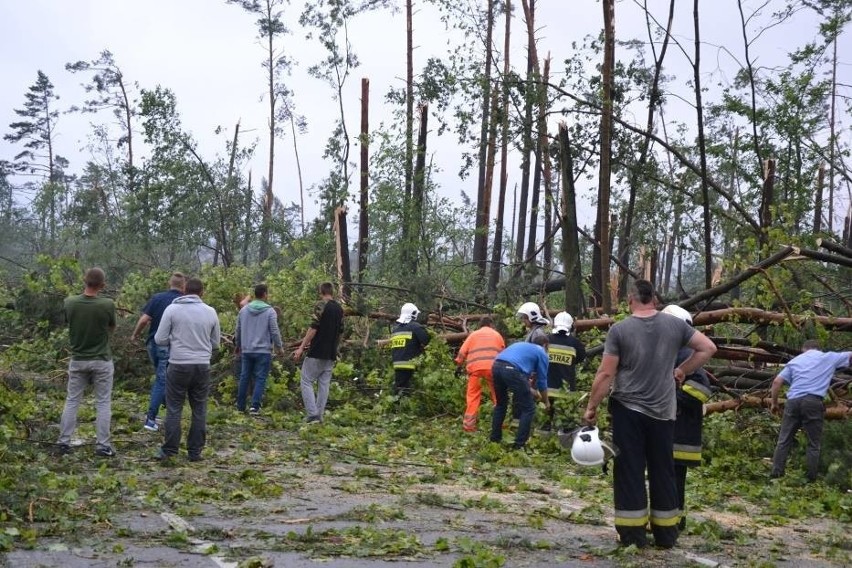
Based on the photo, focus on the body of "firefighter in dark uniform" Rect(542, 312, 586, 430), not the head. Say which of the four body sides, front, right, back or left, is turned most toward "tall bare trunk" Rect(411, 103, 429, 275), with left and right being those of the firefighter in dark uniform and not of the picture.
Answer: front

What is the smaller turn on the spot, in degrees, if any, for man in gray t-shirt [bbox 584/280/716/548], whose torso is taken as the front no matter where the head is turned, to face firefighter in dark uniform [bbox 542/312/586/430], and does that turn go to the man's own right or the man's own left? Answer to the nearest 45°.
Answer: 0° — they already face them

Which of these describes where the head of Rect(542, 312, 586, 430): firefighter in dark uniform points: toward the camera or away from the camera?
away from the camera

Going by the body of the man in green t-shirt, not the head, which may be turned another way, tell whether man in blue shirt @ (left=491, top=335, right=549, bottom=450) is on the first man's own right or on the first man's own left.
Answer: on the first man's own right

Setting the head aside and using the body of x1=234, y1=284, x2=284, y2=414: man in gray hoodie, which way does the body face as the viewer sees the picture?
away from the camera

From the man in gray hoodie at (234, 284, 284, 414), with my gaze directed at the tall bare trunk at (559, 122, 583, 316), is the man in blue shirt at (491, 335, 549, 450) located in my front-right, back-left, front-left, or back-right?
back-right

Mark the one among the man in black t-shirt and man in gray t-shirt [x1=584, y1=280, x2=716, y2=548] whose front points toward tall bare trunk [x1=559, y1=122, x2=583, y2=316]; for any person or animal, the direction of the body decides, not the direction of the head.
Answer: the man in gray t-shirt

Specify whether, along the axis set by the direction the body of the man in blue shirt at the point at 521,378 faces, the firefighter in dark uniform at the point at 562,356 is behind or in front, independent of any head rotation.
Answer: in front

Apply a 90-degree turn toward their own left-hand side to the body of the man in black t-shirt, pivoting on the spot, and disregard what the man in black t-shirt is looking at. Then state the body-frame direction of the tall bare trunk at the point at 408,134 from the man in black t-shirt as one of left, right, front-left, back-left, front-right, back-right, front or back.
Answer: back-right

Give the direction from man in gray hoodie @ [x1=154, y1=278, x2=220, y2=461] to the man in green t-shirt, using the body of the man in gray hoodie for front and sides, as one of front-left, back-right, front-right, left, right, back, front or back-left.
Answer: left

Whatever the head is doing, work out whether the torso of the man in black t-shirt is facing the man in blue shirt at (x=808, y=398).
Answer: no

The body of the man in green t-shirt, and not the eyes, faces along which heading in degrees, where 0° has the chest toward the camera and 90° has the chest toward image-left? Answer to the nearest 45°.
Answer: approximately 180°

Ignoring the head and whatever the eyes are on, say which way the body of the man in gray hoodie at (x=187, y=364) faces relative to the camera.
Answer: away from the camera

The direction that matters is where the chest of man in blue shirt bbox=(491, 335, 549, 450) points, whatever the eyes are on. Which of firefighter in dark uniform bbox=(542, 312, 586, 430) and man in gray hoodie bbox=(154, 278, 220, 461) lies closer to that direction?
the firefighter in dark uniform

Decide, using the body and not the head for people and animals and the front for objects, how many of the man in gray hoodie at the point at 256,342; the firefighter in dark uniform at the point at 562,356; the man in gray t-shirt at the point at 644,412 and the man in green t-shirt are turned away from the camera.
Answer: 4

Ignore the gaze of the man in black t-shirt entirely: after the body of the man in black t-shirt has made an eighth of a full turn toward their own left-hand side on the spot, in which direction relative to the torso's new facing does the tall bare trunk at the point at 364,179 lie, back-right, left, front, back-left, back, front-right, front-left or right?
right

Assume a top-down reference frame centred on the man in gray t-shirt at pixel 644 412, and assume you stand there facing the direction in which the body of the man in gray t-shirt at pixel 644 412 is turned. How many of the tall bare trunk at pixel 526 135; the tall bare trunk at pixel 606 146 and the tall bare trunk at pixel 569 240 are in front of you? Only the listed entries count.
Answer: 3

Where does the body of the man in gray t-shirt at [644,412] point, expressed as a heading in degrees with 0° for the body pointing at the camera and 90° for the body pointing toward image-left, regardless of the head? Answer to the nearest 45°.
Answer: approximately 180°
